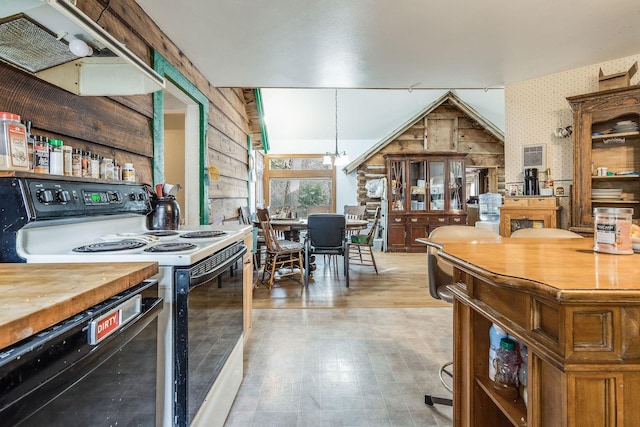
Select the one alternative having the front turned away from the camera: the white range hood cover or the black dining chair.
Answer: the black dining chair

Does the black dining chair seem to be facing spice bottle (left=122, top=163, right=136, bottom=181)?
no

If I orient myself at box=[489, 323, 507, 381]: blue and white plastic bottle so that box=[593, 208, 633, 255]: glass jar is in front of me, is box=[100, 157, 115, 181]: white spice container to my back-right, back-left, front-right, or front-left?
back-left

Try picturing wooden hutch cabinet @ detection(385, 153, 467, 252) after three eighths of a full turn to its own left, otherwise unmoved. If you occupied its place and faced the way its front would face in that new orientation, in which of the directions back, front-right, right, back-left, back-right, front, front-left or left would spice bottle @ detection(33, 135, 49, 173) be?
back-right

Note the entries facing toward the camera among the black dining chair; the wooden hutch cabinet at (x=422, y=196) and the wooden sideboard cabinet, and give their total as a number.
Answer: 2

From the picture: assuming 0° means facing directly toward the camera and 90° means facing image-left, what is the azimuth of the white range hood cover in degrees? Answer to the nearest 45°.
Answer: approximately 315°

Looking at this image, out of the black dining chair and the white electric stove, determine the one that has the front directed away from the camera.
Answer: the black dining chair

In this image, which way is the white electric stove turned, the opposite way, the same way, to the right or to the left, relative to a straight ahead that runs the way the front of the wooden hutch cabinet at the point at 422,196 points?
to the left

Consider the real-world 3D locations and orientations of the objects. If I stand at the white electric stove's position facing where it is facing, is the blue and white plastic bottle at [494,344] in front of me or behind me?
in front

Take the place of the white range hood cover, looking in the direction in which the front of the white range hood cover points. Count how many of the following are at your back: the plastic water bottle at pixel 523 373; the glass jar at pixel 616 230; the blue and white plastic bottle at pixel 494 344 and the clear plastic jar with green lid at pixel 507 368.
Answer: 0

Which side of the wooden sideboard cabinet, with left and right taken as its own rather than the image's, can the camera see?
front

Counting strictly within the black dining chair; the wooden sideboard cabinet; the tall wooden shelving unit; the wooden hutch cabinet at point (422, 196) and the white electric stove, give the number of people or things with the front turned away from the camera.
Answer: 1

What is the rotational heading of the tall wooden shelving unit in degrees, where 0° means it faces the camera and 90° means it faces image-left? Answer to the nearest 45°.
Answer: approximately 45°

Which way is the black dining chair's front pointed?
away from the camera
